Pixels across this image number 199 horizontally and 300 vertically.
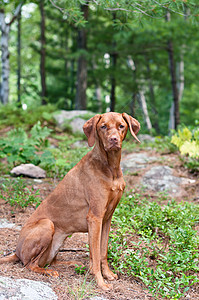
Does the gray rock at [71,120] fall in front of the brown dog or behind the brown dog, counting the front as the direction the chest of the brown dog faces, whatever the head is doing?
behind

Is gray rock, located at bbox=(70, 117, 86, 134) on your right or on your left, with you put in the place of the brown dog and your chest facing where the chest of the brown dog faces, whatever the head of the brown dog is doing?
on your left

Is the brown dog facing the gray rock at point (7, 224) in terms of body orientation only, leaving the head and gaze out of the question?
no

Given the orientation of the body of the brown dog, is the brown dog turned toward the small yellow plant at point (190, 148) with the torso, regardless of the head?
no

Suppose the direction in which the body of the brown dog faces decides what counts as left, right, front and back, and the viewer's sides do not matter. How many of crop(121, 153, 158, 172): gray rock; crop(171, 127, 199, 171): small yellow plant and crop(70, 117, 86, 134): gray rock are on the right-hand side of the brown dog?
0

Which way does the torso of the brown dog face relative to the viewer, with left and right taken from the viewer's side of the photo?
facing the viewer and to the right of the viewer

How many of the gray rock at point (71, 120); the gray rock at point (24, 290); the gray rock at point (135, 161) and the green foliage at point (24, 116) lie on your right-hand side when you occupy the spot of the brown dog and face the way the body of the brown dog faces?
1

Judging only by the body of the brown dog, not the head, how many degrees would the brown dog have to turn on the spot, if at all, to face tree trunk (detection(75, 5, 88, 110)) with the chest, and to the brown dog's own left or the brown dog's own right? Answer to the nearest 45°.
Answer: approximately 135° to the brown dog's own left

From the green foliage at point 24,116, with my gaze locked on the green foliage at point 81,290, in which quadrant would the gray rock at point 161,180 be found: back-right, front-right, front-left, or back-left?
front-left

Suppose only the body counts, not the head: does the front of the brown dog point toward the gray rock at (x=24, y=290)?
no

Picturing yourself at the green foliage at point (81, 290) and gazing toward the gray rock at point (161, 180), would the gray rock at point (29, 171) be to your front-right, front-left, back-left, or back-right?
front-left

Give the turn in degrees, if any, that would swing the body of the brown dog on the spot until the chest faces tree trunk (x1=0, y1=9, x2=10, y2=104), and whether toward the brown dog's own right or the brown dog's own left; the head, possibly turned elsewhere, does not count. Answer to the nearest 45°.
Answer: approximately 135° to the brown dog's own left

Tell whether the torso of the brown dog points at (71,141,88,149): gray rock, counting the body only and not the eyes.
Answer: no
